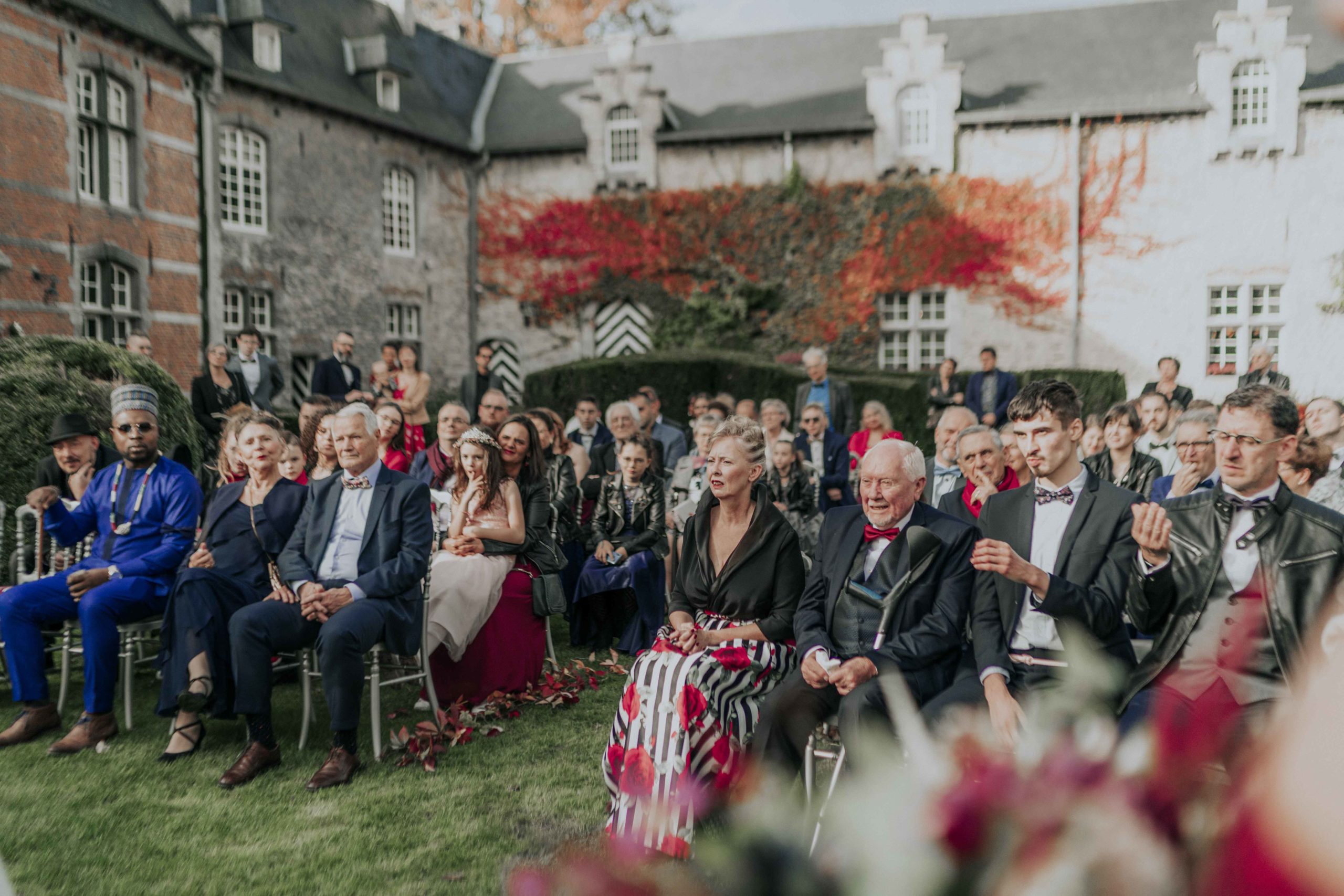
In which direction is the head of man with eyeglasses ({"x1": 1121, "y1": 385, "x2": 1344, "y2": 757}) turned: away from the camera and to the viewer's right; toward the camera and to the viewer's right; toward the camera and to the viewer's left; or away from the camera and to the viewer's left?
toward the camera and to the viewer's left

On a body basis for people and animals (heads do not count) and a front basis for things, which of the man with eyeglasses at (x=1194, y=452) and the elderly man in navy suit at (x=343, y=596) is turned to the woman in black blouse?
the man with eyeglasses

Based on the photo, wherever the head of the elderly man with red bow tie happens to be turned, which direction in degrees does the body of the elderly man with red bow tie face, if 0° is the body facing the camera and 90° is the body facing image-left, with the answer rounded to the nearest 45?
approximately 45°

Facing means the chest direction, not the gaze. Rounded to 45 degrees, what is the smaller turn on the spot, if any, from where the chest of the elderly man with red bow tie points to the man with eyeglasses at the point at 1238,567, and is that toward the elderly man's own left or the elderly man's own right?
approximately 135° to the elderly man's own left

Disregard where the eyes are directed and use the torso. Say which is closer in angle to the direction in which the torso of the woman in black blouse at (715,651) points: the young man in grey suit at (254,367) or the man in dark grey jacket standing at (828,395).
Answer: the young man in grey suit

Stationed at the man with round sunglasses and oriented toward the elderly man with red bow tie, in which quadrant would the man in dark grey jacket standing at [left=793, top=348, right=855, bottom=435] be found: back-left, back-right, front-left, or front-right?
front-left

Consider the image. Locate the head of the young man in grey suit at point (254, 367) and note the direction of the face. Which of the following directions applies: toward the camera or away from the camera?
toward the camera

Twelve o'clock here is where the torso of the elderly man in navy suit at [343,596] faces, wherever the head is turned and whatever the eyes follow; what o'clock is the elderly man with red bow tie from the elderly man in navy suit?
The elderly man with red bow tie is roughly at 9 o'clock from the elderly man in navy suit.

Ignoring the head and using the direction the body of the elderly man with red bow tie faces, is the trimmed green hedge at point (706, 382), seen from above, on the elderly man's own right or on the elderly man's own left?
on the elderly man's own right

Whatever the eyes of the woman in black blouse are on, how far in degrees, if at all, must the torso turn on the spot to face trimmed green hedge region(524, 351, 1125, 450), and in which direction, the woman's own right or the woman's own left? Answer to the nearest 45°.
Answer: approximately 135° to the woman's own right

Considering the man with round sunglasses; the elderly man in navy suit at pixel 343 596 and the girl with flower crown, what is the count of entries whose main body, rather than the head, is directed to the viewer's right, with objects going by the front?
0
